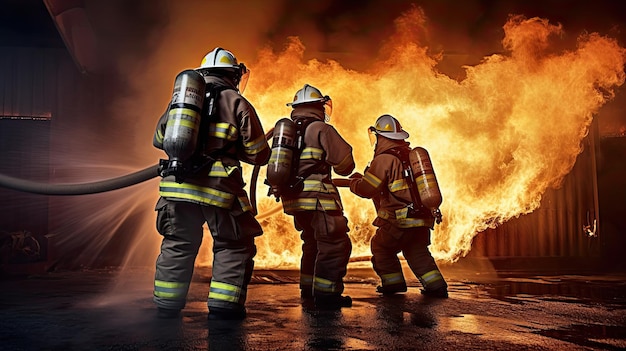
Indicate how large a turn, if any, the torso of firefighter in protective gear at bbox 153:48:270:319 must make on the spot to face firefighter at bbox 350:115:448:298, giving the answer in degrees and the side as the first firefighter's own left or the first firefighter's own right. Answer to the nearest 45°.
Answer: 0° — they already face them

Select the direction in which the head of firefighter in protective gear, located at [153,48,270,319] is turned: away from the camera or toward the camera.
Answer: away from the camera

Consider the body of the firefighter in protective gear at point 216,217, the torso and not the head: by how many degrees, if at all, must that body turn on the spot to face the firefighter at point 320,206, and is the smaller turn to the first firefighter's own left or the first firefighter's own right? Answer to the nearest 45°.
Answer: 0° — they already face them

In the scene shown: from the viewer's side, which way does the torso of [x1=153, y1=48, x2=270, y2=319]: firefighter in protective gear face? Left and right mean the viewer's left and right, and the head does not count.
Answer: facing away from the viewer and to the right of the viewer

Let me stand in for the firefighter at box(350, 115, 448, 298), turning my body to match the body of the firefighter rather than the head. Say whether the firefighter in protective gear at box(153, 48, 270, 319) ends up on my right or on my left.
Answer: on my left
